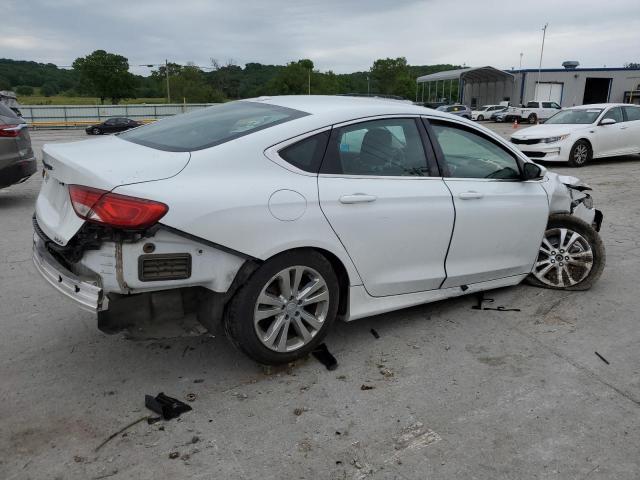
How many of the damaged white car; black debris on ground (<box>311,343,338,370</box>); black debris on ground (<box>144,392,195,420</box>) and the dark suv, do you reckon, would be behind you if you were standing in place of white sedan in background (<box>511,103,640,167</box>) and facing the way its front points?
0

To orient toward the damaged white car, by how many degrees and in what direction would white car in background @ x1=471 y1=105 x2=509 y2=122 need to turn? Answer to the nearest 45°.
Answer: approximately 45° to its left

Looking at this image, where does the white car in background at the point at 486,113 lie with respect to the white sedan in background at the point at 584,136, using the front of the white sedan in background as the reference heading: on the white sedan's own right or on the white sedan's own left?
on the white sedan's own right

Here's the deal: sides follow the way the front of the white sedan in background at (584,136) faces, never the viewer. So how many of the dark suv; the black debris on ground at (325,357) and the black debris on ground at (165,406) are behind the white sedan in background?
0

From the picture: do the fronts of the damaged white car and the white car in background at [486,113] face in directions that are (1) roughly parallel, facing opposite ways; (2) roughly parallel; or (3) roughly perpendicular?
roughly parallel, facing opposite ways

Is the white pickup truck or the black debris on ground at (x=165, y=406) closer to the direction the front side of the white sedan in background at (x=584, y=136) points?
the black debris on ground

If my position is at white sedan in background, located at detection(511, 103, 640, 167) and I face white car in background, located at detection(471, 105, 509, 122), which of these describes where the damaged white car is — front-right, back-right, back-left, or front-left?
back-left

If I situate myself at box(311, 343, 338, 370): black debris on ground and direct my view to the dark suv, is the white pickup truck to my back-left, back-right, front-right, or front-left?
front-right

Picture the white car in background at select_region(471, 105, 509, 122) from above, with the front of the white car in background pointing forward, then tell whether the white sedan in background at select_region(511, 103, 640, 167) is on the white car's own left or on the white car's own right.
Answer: on the white car's own left

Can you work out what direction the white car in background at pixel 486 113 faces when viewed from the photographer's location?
facing the viewer and to the left of the viewer

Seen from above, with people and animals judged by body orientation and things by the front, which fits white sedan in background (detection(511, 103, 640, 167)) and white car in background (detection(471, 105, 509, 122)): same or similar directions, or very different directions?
same or similar directions

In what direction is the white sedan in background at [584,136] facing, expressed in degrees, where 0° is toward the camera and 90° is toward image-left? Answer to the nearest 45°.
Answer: approximately 45°

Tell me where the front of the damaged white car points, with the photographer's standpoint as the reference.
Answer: facing away from the viewer and to the right of the viewer

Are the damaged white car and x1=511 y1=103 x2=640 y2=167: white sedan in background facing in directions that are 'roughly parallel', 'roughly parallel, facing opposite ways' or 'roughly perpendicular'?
roughly parallel, facing opposite ways

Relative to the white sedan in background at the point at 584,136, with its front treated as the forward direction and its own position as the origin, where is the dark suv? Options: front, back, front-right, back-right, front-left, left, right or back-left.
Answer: front

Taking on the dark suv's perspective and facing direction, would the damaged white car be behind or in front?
behind

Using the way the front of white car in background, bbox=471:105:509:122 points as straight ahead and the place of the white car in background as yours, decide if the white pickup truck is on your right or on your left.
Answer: on your left

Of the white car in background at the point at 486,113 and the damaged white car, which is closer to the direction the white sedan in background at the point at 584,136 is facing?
the damaged white car

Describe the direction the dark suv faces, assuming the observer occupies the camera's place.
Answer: facing away from the viewer and to the left of the viewer

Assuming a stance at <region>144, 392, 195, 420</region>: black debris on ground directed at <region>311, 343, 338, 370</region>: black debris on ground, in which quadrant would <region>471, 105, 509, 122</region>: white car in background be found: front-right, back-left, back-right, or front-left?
front-left
